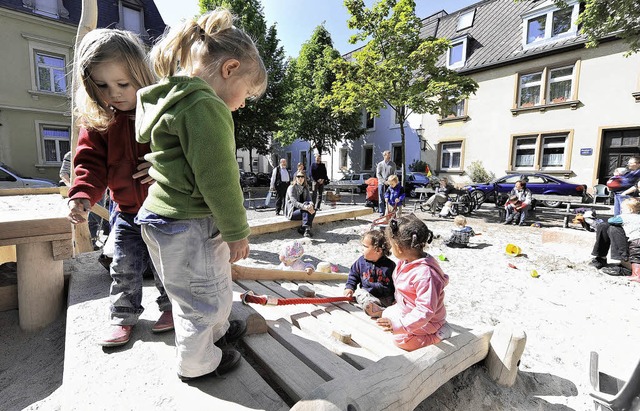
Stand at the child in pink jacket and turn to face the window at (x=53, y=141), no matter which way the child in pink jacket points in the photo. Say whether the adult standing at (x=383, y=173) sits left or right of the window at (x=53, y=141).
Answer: right

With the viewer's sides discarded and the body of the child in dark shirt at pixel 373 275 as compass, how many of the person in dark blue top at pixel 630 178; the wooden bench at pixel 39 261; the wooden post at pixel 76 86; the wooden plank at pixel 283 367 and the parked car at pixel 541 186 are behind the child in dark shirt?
2

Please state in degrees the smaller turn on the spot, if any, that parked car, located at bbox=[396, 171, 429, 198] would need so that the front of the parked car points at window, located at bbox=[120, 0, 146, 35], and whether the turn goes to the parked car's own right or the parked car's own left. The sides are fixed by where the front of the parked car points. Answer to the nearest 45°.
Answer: approximately 135° to the parked car's own right

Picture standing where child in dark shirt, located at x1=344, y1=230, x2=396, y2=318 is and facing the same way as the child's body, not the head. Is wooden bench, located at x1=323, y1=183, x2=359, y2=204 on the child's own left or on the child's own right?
on the child's own right

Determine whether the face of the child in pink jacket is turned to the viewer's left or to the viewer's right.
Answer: to the viewer's left

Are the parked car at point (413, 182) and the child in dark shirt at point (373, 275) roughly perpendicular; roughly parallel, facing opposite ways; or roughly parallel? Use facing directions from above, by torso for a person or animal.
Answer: roughly perpendicular

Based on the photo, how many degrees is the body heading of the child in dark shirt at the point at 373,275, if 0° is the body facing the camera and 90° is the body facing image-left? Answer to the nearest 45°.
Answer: approximately 45°

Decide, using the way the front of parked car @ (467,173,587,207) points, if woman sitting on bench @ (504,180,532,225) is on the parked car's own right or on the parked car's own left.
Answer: on the parked car's own left

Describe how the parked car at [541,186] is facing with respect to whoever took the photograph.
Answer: facing to the left of the viewer

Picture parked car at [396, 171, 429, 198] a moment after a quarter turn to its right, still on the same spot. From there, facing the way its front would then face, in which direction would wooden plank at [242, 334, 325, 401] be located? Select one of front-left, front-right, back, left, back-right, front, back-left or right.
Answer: front-left

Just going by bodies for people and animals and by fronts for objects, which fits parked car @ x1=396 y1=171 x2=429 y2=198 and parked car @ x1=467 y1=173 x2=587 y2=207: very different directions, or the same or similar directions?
very different directions

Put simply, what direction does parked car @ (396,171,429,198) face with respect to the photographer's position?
facing the viewer and to the right of the viewer
